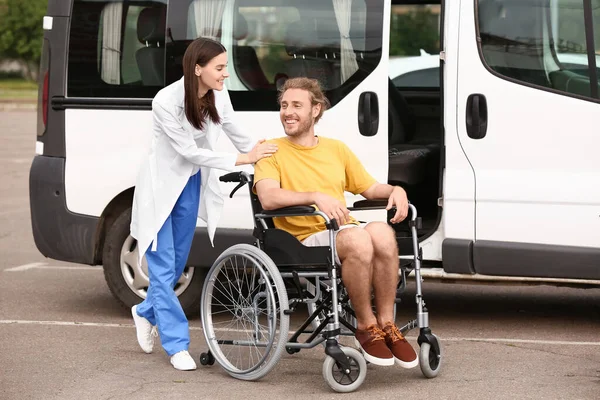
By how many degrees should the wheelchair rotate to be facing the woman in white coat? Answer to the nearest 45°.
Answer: approximately 180°

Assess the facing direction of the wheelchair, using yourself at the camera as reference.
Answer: facing the viewer and to the right of the viewer

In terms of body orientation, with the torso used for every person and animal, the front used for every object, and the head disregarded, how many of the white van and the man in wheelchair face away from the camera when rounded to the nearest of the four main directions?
0

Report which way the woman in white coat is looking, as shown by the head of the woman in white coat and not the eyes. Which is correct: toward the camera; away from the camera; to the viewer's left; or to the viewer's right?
to the viewer's right

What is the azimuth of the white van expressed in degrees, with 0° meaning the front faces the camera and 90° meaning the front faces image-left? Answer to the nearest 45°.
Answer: approximately 270°

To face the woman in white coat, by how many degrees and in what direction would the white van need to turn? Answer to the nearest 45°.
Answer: approximately 135° to its right

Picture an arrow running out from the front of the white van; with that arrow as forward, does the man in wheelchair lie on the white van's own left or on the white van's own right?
on the white van's own right

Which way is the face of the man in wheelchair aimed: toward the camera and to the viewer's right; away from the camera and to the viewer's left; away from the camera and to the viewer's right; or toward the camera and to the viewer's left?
toward the camera and to the viewer's left

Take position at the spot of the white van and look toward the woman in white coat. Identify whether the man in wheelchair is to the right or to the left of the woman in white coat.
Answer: left

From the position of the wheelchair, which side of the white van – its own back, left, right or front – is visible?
right
